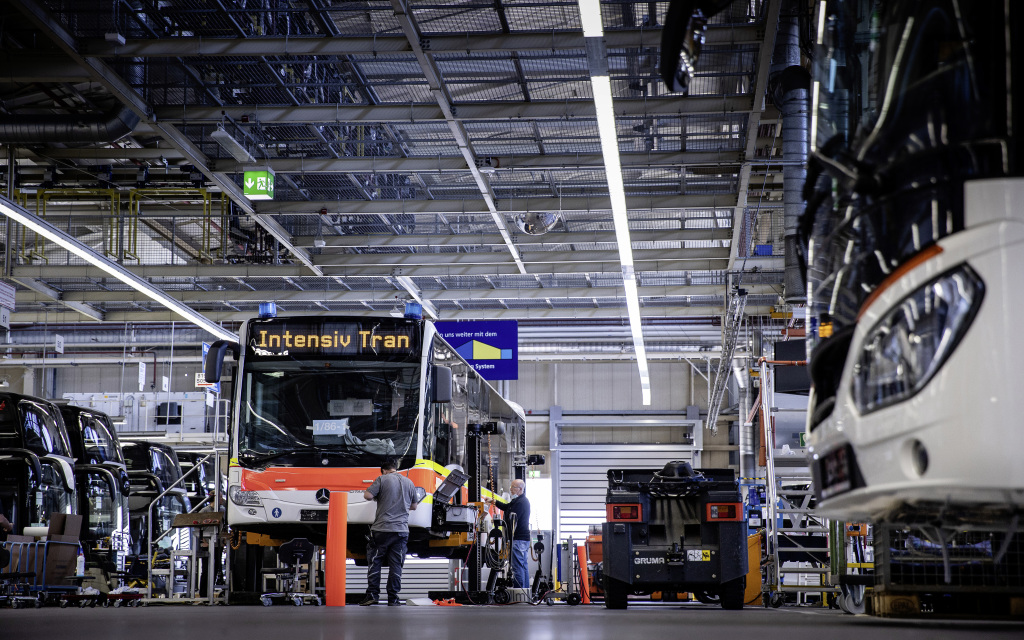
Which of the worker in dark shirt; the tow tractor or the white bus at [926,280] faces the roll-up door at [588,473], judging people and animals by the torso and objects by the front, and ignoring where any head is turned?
the tow tractor

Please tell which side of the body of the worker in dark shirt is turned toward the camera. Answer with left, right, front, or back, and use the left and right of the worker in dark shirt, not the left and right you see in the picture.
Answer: left

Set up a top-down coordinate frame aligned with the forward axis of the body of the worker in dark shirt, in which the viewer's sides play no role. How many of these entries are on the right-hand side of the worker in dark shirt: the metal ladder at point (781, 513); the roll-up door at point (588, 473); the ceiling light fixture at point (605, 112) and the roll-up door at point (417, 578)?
2

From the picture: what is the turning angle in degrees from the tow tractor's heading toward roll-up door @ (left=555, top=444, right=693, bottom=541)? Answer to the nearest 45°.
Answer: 0° — it already faces it

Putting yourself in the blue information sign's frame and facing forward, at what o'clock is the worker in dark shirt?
The worker in dark shirt is roughly at 12 o'clock from the blue information sign.

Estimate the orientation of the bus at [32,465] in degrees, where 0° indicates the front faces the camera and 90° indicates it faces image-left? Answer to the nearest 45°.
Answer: approximately 315°

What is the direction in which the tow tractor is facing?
away from the camera
